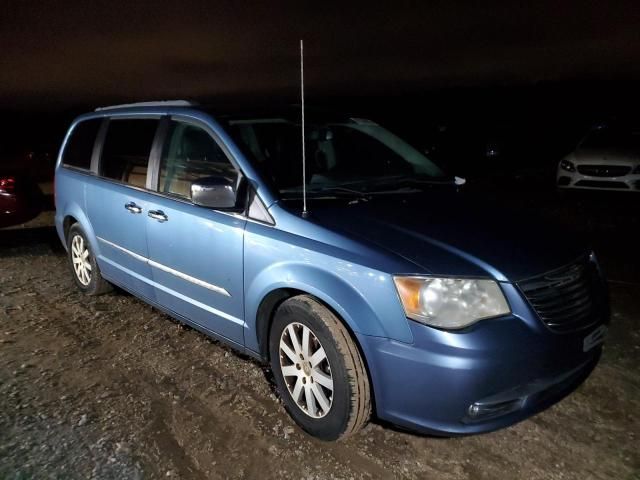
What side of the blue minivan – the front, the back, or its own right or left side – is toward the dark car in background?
back

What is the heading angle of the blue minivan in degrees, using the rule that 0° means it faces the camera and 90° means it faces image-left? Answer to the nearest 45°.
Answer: approximately 315°

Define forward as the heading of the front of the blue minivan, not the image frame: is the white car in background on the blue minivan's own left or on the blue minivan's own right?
on the blue minivan's own left
